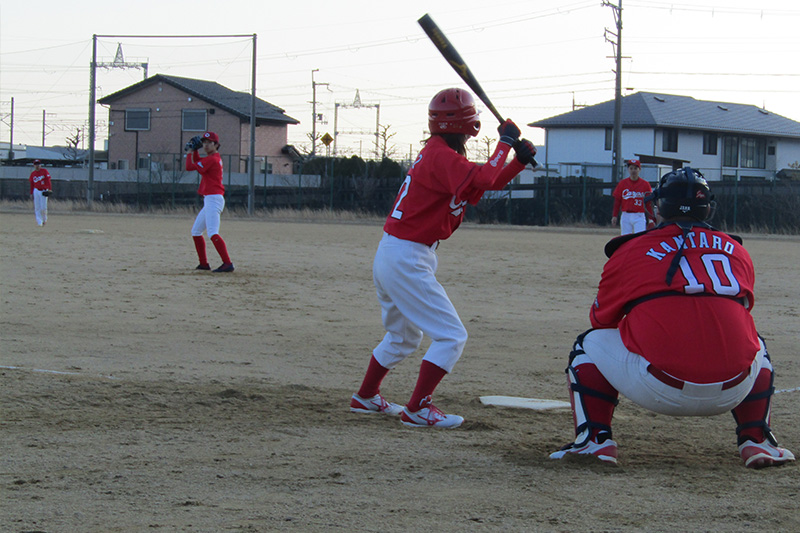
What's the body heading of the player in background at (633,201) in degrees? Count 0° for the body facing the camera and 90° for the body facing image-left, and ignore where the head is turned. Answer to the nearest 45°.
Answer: approximately 0°

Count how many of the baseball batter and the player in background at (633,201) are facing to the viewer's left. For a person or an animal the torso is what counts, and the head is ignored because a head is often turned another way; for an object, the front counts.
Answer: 0

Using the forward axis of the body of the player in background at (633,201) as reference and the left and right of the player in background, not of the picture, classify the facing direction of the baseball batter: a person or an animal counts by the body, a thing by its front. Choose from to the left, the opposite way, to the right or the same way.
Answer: to the left

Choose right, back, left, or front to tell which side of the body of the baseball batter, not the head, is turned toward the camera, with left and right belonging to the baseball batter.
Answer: right

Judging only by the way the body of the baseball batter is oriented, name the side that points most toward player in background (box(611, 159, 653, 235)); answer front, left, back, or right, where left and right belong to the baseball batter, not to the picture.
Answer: left

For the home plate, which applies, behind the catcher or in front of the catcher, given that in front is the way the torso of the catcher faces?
in front

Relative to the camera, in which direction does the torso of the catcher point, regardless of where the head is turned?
away from the camera
